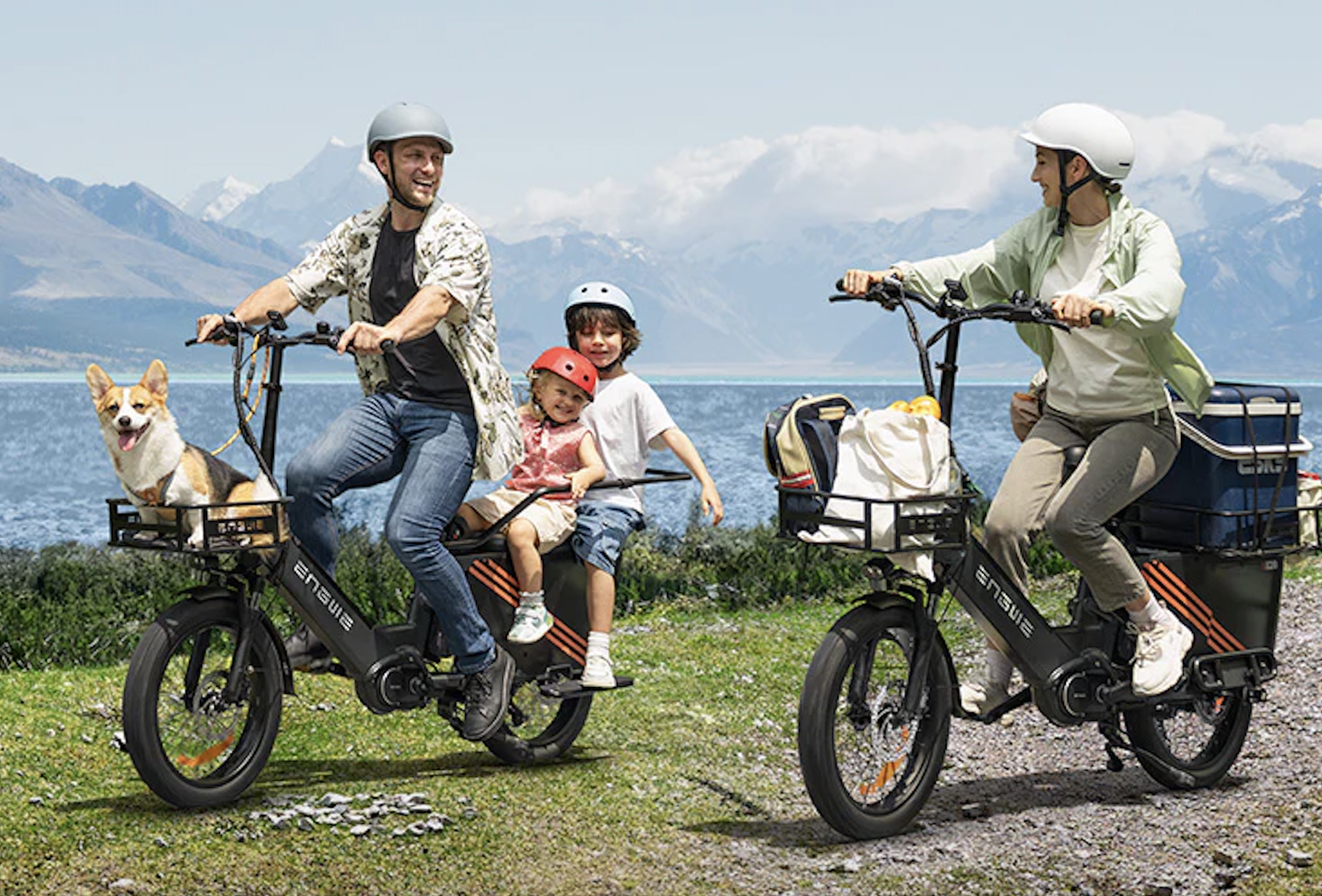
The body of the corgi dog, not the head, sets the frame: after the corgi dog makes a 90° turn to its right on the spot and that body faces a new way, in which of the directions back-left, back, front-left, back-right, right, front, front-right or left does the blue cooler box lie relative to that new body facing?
back-right

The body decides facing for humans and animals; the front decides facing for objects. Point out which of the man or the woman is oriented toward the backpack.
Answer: the woman

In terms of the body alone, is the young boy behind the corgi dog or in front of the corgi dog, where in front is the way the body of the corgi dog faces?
behind

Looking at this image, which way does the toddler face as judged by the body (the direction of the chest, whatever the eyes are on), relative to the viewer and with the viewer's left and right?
facing the viewer and to the left of the viewer

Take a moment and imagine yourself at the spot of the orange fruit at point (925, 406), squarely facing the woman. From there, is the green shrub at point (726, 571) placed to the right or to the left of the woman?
left

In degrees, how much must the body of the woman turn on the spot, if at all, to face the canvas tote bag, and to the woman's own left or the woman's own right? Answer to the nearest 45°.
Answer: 0° — they already face it

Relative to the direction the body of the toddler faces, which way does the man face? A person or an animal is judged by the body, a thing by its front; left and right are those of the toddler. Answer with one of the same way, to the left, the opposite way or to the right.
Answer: the same way

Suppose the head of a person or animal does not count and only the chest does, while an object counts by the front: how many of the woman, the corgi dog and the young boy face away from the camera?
0

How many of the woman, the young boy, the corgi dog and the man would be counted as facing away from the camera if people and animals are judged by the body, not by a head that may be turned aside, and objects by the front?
0

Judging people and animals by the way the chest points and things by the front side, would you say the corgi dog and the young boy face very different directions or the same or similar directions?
same or similar directions

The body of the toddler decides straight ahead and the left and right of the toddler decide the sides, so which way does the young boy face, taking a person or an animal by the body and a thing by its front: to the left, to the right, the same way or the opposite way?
the same way

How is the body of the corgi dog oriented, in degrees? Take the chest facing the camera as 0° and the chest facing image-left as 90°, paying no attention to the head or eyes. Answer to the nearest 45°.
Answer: approximately 45°

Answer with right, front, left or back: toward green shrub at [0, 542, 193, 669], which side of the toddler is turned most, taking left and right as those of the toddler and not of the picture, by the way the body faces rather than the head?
right

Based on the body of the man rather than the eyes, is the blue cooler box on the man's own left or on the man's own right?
on the man's own left

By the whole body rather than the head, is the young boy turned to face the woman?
no

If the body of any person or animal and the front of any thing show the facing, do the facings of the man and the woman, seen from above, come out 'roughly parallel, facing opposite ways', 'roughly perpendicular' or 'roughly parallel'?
roughly parallel

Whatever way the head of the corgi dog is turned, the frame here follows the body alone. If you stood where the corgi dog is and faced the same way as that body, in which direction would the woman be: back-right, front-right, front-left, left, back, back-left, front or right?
back-left

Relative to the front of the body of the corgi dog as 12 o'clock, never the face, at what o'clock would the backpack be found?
The backpack is roughly at 8 o'clock from the corgi dog.

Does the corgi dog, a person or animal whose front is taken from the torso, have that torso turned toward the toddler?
no
